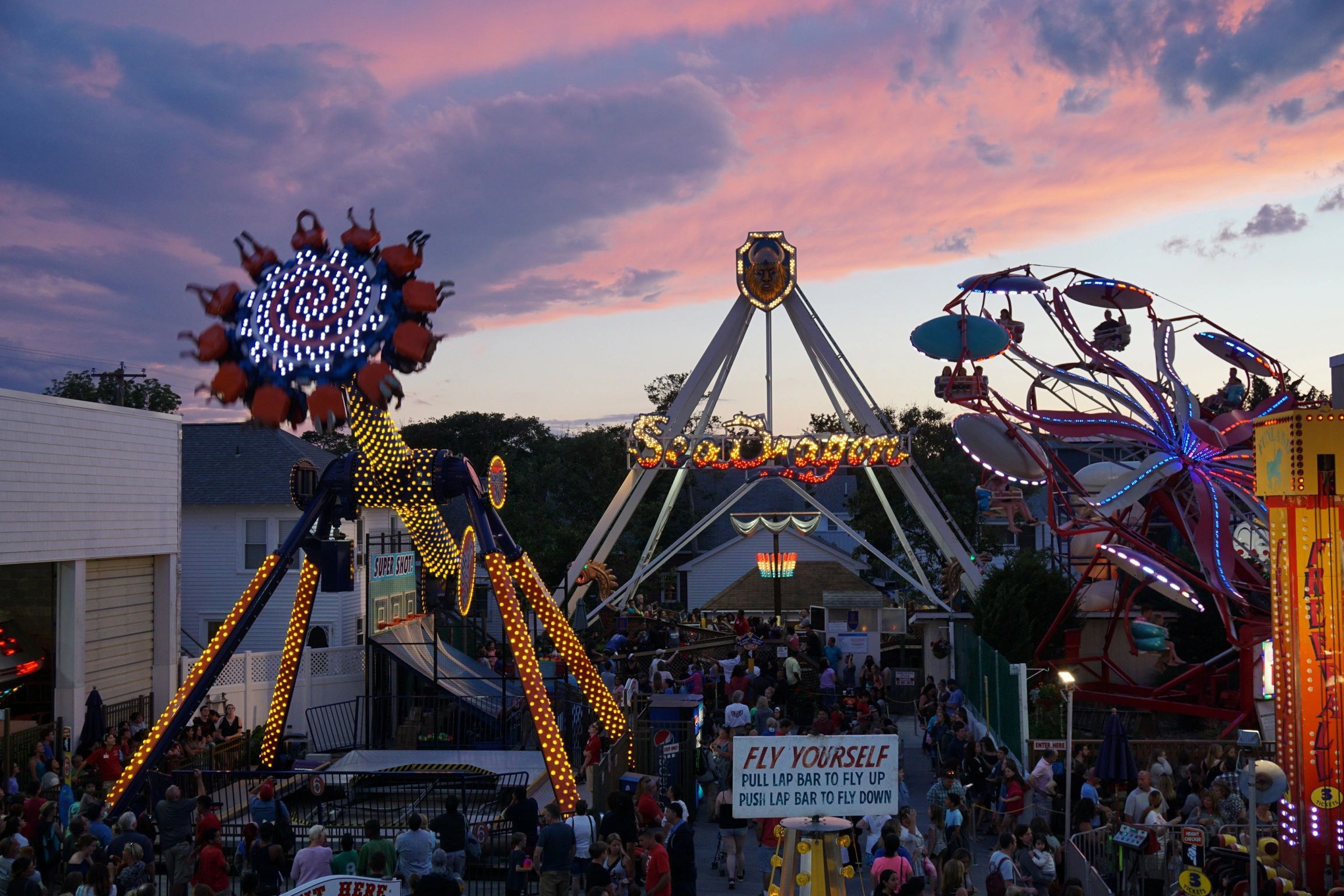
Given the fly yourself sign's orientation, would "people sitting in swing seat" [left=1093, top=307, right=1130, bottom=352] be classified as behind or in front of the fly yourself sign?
behind

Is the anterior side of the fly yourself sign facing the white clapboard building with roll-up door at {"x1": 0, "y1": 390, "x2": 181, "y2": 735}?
no

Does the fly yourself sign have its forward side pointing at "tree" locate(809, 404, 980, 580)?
no

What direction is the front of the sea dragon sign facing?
toward the camera

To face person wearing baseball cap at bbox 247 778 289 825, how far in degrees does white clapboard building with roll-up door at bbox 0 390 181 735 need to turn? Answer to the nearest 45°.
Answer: approximately 45° to its right

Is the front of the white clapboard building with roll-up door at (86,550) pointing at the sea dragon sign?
no

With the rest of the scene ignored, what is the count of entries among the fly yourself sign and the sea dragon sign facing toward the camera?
2

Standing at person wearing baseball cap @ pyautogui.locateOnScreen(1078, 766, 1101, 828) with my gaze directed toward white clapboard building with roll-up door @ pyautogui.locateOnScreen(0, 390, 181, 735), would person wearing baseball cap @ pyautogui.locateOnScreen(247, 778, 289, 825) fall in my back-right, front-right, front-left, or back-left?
front-left

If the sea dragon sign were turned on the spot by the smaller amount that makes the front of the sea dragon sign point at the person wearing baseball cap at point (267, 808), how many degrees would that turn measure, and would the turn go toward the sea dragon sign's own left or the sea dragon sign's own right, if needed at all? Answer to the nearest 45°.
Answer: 0° — it already faces them

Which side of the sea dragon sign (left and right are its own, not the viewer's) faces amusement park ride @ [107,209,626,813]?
front

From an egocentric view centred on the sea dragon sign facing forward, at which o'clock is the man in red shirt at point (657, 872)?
The man in red shirt is roughly at 12 o'clock from the sea dragon sign.

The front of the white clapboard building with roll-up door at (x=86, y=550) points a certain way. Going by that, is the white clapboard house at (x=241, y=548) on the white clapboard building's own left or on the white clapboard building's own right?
on the white clapboard building's own left

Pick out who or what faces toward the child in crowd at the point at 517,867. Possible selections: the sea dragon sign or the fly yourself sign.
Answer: the sea dragon sign

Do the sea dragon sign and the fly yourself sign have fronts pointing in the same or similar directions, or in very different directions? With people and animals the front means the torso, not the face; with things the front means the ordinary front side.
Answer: same or similar directions

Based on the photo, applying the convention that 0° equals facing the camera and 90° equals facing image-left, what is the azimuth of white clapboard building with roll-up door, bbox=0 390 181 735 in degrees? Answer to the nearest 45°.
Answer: approximately 315°

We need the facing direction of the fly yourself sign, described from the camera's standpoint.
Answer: facing the viewer
